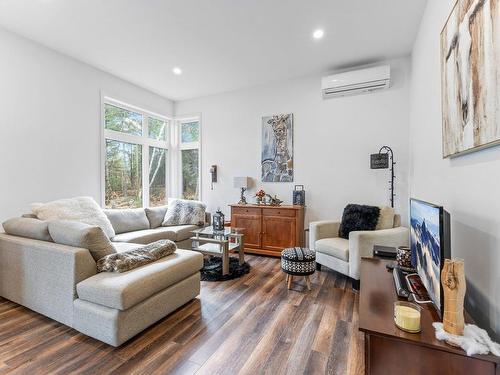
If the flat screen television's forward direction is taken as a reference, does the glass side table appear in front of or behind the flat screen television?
in front

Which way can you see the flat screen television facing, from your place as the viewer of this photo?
facing to the left of the viewer

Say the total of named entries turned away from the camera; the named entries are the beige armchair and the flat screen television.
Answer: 0

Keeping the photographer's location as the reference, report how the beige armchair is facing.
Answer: facing the viewer and to the left of the viewer

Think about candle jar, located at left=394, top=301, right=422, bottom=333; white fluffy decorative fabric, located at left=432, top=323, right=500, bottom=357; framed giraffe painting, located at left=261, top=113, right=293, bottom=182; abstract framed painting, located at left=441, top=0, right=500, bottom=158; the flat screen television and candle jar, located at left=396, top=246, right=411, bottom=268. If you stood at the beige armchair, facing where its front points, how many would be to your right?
1

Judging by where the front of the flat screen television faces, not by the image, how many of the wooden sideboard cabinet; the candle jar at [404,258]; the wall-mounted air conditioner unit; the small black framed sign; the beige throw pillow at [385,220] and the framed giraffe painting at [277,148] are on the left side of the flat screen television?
0

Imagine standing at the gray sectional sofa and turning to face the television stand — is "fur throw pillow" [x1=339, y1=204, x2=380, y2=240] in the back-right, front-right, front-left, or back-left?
front-left

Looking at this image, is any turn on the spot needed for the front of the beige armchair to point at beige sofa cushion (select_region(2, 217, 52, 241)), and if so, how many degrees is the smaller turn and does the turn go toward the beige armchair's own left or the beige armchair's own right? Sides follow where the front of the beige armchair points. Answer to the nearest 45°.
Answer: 0° — it already faces it

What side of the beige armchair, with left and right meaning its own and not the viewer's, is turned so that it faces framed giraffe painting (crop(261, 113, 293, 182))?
right

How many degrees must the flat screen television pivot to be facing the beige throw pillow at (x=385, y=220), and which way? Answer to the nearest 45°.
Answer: approximately 90° to its right

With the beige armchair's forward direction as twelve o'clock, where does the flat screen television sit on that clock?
The flat screen television is roughly at 10 o'clock from the beige armchair.
